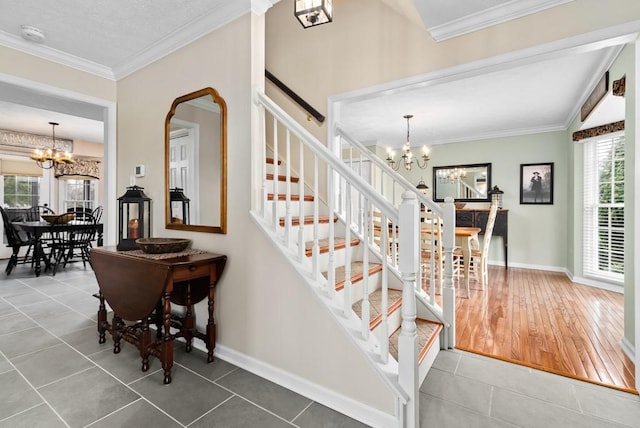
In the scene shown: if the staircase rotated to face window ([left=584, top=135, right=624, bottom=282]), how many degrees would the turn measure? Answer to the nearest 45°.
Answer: approximately 90° to its left

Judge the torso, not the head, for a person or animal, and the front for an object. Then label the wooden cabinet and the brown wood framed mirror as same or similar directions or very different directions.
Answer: same or similar directions

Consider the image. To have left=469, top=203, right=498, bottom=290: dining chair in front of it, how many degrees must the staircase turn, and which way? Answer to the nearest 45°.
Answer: approximately 90° to its left

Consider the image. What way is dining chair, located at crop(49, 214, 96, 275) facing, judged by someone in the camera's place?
facing away from the viewer and to the left of the viewer

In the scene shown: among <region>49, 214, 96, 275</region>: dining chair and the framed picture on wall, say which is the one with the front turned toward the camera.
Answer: the framed picture on wall

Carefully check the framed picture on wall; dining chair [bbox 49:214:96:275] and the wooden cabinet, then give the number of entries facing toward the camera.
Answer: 2

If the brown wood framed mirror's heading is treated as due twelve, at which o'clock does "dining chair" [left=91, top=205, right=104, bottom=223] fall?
The dining chair is roughly at 4 o'clock from the brown wood framed mirror.

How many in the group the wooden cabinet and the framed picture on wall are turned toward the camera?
2

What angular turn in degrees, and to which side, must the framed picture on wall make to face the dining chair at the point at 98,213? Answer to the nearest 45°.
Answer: approximately 45° to its right

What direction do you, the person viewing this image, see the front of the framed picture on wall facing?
facing the viewer

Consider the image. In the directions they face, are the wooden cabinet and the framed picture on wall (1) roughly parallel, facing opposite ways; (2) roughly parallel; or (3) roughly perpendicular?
roughly parallel

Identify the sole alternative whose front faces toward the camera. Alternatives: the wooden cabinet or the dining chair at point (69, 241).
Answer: the wooden cabinet

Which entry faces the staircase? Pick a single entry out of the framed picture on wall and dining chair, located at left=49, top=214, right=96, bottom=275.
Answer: the framed picture on wall

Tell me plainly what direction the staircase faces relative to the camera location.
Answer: facing the viewer and to the right of the viewer

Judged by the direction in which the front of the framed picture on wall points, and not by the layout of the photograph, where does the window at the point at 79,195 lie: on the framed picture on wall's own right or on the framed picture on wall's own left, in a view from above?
on the framed picture on wall's own right

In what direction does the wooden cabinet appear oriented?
toward the camera
